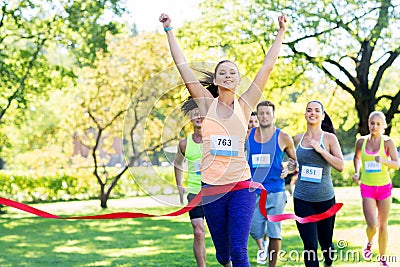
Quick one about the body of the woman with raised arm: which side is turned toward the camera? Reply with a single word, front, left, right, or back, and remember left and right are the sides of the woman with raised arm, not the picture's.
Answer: front

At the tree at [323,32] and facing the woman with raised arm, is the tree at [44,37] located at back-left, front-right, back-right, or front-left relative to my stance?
front-right

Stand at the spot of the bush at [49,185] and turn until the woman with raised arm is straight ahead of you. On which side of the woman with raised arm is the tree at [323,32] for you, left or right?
left

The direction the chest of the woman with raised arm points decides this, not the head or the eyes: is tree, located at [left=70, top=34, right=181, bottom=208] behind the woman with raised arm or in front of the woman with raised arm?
behind

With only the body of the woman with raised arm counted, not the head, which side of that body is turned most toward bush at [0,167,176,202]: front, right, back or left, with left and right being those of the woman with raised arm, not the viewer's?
back

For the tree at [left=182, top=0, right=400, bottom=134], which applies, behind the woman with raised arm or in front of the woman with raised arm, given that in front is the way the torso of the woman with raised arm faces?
behind

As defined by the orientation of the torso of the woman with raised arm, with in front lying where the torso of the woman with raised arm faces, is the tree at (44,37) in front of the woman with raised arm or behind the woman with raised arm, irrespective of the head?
behind
